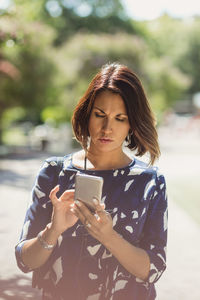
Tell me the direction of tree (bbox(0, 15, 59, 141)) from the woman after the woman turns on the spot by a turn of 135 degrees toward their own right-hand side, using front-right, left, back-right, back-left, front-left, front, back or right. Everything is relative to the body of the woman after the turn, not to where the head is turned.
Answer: front-right

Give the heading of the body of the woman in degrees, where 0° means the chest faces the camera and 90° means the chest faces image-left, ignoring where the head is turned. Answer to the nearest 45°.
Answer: approximately 0°
